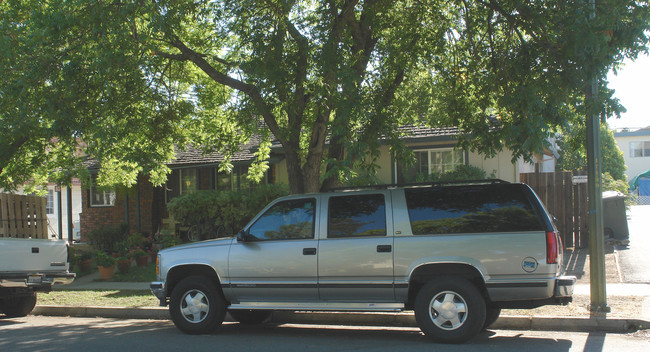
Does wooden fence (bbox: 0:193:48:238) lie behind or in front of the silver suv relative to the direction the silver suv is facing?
in front

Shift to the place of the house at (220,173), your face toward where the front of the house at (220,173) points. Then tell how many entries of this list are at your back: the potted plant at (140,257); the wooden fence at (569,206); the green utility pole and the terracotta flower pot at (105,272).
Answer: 0

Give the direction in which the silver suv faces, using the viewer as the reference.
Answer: facing to the left of the viewer

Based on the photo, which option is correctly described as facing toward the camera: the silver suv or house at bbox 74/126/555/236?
the house

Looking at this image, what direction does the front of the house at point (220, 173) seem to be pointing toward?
toward the camera

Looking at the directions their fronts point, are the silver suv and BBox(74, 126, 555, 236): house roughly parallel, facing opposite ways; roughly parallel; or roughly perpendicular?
roughly perpendicular

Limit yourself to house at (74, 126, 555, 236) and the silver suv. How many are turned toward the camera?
1

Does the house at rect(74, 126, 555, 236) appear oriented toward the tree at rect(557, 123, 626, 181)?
no

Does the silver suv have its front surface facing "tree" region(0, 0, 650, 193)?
no

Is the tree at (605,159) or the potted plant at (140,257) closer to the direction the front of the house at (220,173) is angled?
the potted plant
